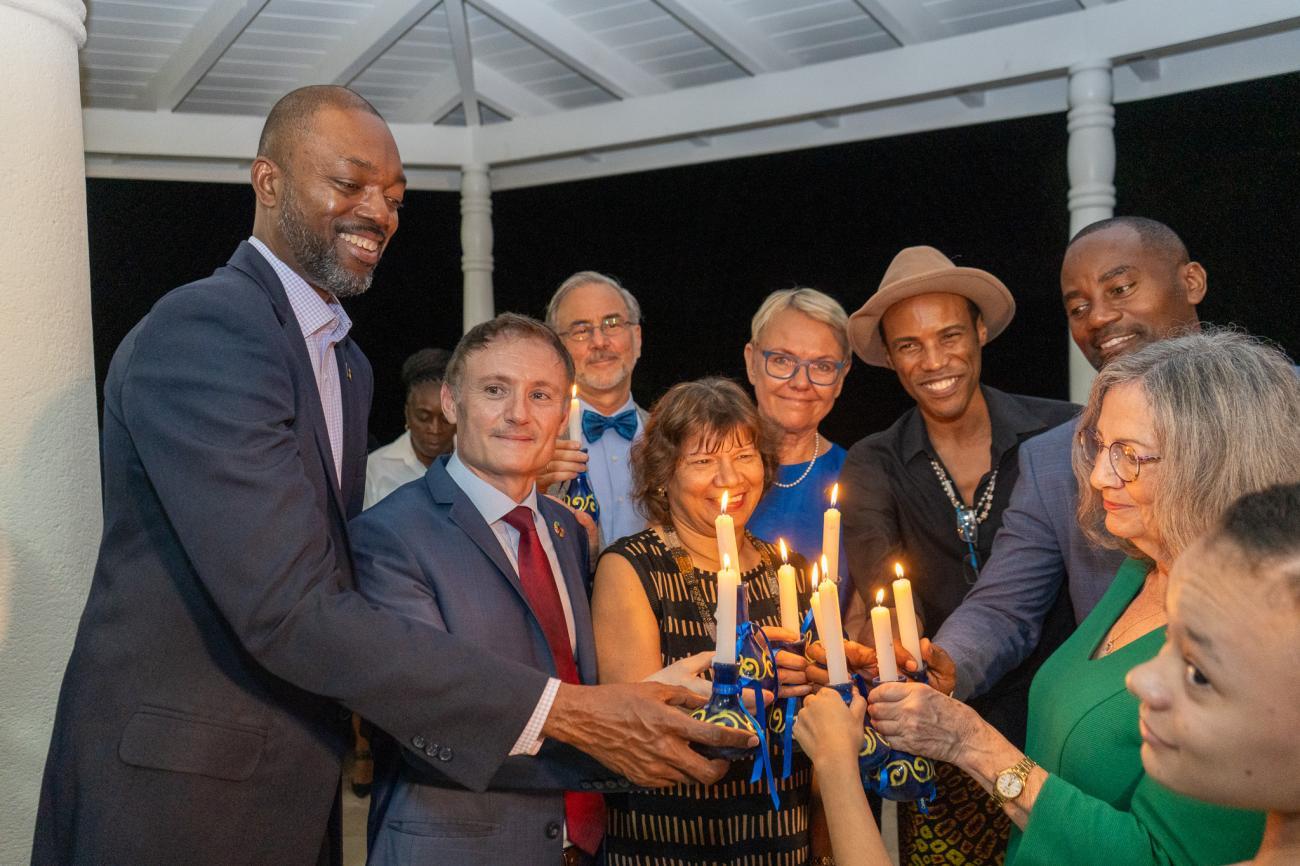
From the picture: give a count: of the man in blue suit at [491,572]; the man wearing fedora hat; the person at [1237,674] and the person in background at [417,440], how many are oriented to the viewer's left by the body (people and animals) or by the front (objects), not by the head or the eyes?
1

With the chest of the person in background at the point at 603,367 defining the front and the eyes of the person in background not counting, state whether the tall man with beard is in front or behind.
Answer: in front

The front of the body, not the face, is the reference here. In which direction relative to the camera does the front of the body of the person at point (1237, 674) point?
to the viewer's left

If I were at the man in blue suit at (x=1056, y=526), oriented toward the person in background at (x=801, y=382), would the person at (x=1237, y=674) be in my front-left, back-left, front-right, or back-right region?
back-left

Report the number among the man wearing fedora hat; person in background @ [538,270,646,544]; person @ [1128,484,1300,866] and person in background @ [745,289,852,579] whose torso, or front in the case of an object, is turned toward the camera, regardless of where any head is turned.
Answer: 3

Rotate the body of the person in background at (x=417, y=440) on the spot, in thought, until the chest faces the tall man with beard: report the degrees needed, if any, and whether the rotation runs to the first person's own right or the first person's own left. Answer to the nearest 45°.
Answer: approximately 45° to the first person's own right

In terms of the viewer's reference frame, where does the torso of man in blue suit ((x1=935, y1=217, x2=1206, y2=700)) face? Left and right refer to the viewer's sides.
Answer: facing the viewer and to the left of the viewer

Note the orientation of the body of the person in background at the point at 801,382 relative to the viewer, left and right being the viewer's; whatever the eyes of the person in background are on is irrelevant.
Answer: facing the viewer

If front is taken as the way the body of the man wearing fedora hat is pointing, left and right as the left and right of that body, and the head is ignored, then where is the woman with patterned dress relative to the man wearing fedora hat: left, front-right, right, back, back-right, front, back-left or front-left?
front-right

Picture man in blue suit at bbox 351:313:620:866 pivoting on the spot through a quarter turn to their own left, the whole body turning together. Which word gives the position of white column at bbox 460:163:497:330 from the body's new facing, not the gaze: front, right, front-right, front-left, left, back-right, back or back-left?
front-left
